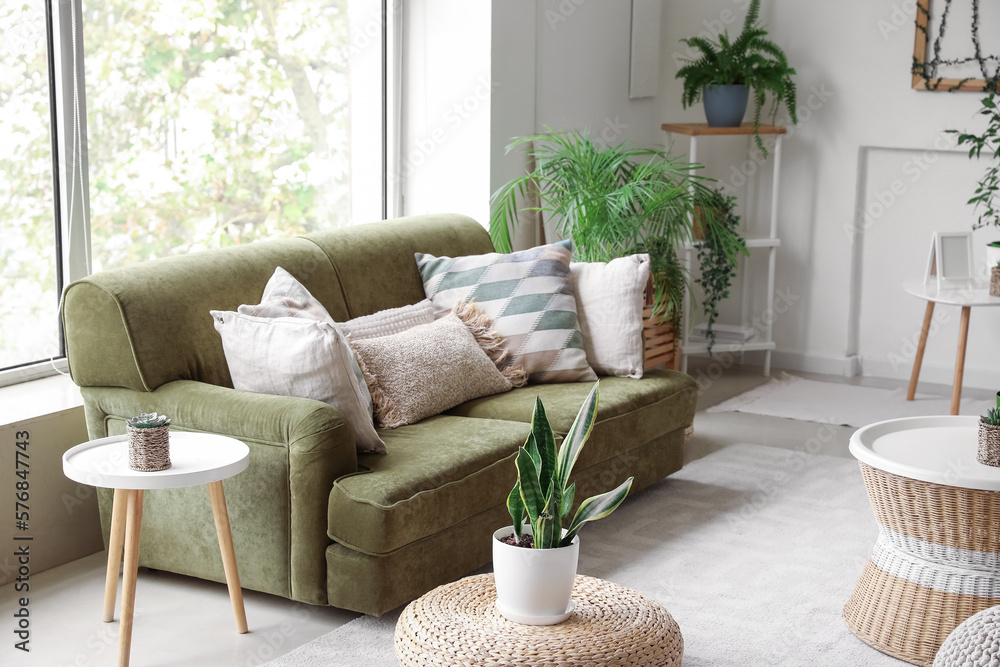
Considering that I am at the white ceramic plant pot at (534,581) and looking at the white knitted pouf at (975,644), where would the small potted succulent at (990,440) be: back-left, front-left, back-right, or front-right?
front-left

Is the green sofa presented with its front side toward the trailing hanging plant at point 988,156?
no

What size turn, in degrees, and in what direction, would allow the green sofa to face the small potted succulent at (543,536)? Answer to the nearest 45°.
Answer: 0° — it already faces it

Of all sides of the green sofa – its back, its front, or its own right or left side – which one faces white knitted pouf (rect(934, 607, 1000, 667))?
front

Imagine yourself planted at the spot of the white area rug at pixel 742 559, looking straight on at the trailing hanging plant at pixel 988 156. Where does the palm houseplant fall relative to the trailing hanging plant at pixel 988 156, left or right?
left

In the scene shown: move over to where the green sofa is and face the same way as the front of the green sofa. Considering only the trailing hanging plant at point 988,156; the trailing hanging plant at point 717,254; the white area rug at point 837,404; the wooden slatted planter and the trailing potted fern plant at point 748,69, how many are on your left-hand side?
5

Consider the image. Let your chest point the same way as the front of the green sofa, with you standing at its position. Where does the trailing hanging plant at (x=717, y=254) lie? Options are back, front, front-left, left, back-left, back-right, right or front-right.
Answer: left

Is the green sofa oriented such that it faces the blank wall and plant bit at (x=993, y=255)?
no

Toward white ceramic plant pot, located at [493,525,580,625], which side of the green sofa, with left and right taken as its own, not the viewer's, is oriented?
front

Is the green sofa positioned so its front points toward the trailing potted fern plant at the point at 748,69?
no

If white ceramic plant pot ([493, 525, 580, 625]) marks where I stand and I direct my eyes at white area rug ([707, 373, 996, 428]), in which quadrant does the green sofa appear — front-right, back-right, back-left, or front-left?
front-left

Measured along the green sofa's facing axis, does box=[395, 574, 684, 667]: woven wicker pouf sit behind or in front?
in front

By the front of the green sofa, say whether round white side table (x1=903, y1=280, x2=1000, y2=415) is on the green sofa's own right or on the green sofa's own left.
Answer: on the green sofa's own left

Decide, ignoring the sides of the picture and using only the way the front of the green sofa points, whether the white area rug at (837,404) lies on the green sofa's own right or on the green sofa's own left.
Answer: on the green sofa's own left

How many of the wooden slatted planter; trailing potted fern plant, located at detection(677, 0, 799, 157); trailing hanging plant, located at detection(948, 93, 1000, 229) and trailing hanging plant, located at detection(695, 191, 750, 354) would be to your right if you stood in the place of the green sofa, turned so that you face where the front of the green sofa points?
0

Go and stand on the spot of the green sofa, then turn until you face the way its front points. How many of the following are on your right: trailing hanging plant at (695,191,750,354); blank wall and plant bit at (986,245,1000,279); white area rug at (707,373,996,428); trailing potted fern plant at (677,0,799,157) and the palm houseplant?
0

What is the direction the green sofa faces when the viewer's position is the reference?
facing the viewer and to the right of the viewer

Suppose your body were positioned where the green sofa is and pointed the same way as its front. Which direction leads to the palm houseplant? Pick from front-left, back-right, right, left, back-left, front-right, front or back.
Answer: left

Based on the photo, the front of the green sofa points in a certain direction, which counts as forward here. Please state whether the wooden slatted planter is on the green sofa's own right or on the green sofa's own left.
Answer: on the green sofa's own left
